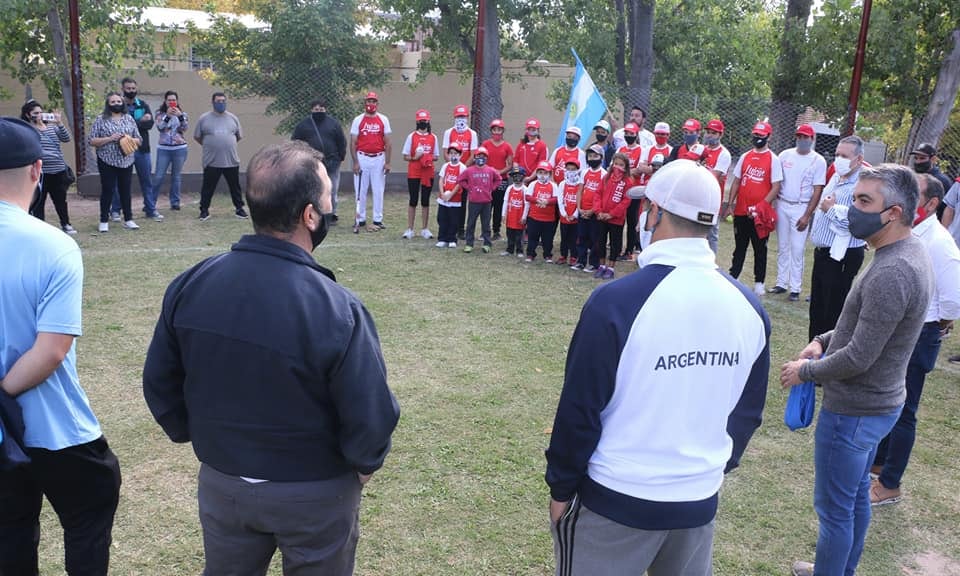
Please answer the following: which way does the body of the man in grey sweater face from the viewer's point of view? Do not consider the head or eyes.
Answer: to the viewer's left

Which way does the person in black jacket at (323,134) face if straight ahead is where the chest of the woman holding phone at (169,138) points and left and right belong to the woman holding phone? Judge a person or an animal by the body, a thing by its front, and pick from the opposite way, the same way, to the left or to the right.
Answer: the same way

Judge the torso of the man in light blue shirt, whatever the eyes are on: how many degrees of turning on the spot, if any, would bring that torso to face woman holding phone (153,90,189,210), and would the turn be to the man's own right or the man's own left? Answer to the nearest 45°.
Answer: approximately 45° to the man's own left

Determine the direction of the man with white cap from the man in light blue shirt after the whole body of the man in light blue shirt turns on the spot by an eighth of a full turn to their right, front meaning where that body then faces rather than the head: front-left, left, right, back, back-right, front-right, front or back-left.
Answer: front-right

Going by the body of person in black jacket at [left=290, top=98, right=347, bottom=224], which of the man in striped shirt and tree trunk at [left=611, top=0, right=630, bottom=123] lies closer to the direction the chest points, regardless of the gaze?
the man in striped shirt

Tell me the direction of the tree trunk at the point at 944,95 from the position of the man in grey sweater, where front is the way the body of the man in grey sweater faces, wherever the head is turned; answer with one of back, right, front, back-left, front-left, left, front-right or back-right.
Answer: right

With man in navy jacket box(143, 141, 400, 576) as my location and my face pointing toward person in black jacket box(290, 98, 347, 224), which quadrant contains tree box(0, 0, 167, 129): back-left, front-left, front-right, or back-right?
front-left

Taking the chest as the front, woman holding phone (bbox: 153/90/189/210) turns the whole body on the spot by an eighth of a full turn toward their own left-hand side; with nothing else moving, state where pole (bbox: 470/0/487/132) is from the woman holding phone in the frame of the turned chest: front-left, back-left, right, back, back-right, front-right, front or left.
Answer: front-left

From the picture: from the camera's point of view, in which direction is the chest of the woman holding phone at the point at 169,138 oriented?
toward the camera

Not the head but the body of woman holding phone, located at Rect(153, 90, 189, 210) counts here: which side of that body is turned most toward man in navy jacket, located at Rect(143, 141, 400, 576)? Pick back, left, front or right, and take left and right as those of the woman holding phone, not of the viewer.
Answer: front

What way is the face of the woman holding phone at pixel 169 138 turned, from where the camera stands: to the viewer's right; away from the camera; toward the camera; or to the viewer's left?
toward the camera

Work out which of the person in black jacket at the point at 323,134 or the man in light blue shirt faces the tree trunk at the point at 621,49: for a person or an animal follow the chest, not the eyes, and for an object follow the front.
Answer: the man in light blue shirt

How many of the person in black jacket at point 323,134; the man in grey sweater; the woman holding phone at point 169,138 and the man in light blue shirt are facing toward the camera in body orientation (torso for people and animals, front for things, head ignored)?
2

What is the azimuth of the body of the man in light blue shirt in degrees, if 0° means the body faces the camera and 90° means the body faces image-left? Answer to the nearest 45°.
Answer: approximately 225°

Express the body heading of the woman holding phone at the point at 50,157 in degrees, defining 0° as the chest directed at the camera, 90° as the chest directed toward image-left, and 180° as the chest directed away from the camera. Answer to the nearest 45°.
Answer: approximately 315°

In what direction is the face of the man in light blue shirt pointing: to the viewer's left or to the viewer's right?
to the viewer's right

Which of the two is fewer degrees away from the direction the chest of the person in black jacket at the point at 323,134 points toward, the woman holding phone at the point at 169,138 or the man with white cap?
the man with white cap

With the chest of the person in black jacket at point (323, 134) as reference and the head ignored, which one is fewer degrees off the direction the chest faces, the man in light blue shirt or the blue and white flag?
the man in light blue shirt

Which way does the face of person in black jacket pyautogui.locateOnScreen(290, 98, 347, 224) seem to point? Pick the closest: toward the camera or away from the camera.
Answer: toward the camera

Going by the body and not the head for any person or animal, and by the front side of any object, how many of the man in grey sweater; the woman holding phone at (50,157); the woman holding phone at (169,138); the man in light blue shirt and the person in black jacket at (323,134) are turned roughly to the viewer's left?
1
